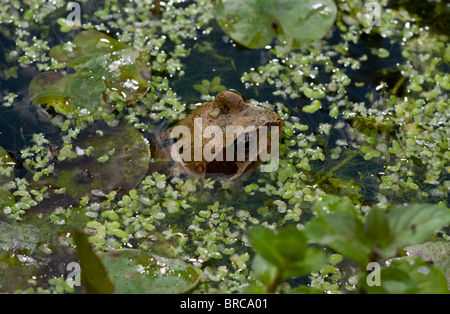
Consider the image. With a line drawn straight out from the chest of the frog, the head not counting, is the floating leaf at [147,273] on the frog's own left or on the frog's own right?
on the frog's own right

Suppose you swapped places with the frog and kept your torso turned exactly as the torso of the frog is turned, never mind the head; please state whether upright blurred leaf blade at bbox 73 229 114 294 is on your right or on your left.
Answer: on your right
